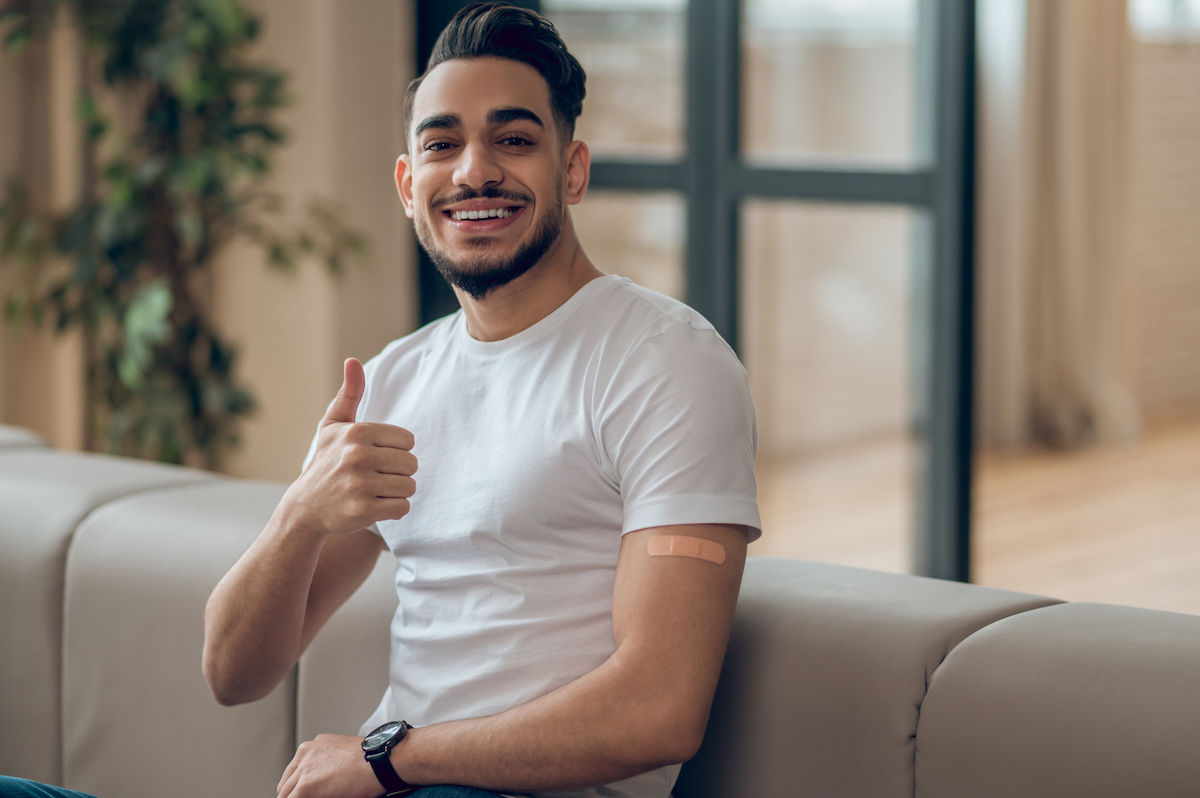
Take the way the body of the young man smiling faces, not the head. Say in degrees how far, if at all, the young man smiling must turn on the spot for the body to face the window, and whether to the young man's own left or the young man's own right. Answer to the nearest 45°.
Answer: approximately 135° to the young man's own right

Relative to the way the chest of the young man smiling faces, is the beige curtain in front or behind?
behind

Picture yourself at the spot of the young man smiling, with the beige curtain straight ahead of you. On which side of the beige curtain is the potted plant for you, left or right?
left

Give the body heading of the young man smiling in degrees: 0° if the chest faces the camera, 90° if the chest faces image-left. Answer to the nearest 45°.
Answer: approximately 45°
